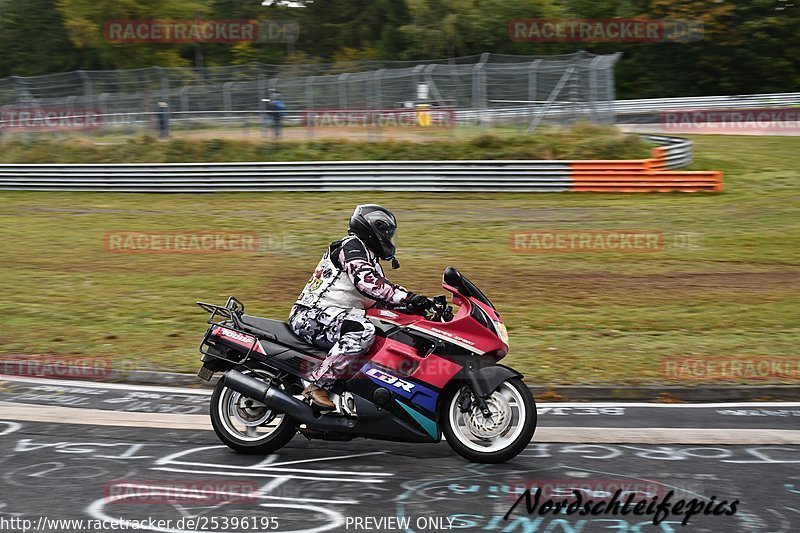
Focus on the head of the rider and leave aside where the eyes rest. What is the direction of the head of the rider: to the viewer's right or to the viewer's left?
to the viewer's right

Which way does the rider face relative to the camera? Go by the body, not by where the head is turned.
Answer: to the viewer's right

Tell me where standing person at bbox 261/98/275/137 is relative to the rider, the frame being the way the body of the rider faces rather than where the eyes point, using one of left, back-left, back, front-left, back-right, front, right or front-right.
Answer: left

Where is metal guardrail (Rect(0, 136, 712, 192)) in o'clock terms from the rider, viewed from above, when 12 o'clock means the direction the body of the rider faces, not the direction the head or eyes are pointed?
The metal guardrail is roughly at 9 o'clock from the rider.

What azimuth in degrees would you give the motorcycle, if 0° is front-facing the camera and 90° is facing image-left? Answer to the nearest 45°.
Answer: approximately 270°

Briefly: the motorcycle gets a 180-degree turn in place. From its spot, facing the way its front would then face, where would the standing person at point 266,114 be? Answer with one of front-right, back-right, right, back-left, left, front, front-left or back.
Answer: right

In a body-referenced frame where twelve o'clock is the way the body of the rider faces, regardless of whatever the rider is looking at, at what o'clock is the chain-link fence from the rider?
The chain-link fence is roughly at 9 o'clock from the rider.

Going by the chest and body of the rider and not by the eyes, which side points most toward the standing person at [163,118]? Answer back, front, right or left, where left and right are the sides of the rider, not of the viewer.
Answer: left

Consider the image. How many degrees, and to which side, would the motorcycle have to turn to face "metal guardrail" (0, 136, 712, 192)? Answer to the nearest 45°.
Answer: approximately 90° to its left

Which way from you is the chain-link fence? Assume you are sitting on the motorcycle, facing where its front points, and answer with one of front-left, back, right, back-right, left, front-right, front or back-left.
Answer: left

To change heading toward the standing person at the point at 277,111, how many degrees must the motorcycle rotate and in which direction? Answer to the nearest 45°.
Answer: approximately 90° to its left

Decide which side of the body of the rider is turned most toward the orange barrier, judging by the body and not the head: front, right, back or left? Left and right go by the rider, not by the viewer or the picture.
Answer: left
